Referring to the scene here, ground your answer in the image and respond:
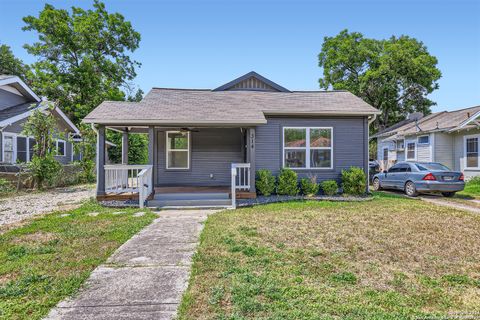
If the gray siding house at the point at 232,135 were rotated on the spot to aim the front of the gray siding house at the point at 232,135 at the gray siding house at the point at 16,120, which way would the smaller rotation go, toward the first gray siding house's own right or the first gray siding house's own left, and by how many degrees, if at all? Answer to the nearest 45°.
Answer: approximately 135° to the first gray siding house's own right

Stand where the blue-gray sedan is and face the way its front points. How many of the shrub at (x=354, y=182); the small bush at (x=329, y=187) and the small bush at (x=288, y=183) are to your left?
3

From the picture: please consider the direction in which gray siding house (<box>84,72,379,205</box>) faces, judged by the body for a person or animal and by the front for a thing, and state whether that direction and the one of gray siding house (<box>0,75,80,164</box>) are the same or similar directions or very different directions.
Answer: same or similar directions

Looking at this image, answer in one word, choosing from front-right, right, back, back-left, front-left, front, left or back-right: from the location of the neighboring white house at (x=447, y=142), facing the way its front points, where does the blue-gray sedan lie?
front-right

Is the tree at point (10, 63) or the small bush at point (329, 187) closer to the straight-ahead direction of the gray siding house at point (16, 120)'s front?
the small bush

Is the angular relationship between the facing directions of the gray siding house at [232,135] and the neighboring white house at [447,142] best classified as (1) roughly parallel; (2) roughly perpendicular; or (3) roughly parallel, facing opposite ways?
roughly parallel

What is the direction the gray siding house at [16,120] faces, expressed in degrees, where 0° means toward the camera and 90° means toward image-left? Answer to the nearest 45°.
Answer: approximately 45°

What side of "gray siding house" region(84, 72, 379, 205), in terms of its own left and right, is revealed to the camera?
front

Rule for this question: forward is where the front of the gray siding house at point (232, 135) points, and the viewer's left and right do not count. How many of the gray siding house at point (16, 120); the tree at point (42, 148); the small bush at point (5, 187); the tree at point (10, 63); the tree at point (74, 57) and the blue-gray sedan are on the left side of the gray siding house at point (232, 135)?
1

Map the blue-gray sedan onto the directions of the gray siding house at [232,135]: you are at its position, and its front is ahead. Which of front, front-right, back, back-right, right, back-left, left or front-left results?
left

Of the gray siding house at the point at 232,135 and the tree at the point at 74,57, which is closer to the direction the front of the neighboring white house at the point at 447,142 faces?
the gray siding house

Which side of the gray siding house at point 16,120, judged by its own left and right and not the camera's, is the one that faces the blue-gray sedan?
left

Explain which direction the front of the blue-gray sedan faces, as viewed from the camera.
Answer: facing away from the viewer and to the left of the viewer

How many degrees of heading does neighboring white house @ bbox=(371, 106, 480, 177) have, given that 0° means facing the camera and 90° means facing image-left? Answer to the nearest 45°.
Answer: approximately 315°

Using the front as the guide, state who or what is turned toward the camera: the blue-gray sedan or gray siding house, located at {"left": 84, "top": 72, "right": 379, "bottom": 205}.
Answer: the gray siding house

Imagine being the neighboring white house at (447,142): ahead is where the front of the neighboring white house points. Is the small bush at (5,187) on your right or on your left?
on your right

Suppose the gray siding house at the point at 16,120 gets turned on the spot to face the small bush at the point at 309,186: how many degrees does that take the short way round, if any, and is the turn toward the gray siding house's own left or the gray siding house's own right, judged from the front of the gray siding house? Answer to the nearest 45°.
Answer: approximately 90° to the gray siding house's own left
